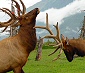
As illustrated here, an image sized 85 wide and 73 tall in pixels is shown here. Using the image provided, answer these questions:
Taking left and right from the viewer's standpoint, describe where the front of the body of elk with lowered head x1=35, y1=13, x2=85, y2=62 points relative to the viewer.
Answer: facing to the left of the viewer

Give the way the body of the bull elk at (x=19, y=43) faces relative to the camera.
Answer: to the viewer's right
